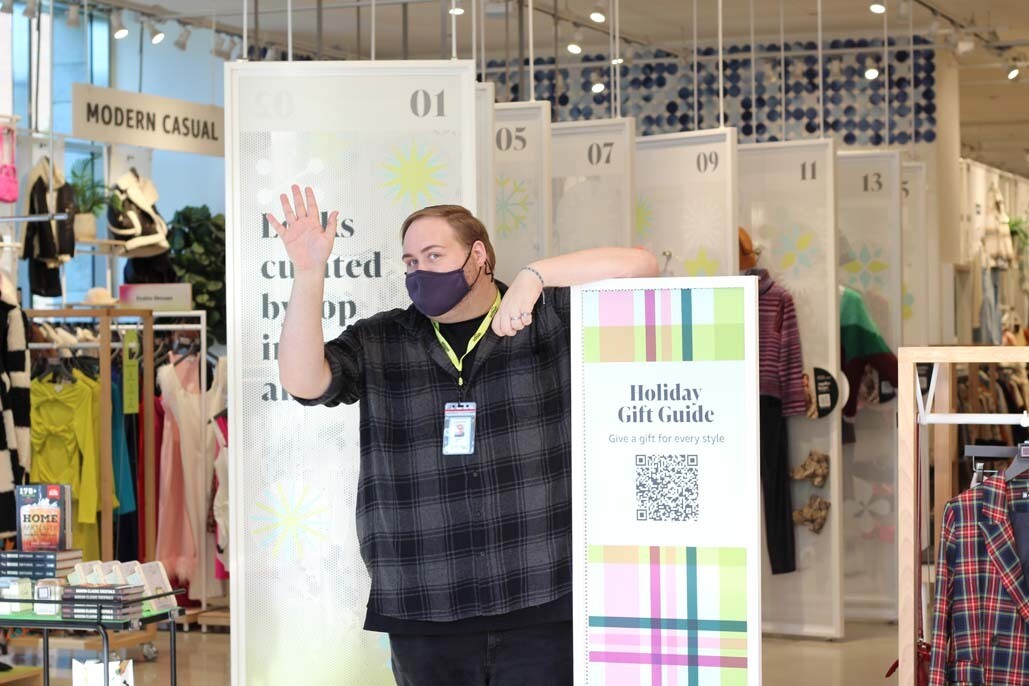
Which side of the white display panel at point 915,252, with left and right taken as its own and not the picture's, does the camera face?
front

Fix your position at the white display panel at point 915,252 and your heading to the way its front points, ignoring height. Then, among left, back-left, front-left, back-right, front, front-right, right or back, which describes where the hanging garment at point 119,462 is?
front-right

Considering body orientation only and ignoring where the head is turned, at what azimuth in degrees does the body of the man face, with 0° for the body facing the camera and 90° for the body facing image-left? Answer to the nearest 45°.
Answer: approximately 0°

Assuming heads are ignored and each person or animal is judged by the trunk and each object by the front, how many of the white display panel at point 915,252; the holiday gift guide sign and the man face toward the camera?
3

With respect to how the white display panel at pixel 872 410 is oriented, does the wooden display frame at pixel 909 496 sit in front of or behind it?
in front

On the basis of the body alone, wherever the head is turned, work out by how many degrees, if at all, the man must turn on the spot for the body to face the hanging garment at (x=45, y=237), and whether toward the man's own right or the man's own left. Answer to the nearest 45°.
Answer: approximately 135° to the man's own right

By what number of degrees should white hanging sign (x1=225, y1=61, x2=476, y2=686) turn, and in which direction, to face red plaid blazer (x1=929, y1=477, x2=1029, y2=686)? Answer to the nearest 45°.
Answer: approximately 45° to its left

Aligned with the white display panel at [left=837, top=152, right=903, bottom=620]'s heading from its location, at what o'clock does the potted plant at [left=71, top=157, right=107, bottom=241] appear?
The potted plant is roughly at 3 o'clock from the white display panel.

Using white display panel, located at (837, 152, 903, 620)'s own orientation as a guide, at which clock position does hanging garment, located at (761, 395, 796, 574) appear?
The hanging garment is roughly at 1 o'clock from the white display panel.

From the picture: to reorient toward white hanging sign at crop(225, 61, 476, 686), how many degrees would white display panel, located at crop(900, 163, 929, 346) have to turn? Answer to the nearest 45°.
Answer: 0° — it already faces it
